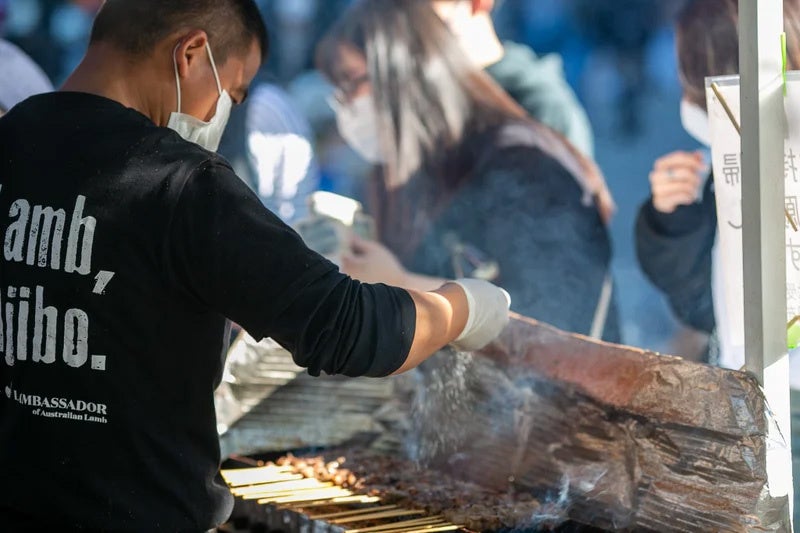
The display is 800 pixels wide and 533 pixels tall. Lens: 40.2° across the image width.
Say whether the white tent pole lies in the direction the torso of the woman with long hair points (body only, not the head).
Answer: no

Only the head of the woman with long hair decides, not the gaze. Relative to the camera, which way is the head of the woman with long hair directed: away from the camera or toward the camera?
toward the camera

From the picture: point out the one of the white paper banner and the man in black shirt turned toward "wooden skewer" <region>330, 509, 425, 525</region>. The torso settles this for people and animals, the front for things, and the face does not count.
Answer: the man in black shirt

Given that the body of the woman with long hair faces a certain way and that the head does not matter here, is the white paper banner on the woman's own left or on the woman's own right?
on the woman's own left

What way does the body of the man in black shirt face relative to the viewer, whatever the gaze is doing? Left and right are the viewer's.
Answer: facing away from the viewer and to the right of the viewer

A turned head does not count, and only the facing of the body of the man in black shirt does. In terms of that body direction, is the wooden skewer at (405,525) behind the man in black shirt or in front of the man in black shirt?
in front

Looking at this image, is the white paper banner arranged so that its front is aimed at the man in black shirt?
no

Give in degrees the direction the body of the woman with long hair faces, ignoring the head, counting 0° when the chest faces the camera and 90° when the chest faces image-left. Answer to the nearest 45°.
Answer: approximately 90°

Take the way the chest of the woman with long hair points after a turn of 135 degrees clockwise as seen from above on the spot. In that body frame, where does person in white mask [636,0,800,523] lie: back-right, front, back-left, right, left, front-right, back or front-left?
right
